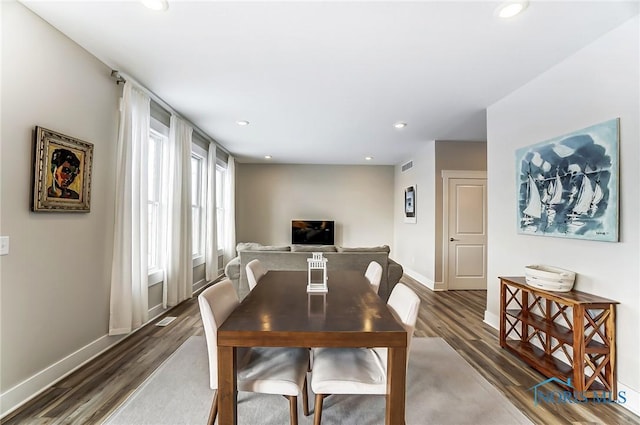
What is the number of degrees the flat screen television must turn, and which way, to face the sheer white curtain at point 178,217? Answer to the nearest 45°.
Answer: approximately 45° to its right

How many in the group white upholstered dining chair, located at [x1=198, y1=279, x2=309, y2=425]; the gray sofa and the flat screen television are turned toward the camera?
1

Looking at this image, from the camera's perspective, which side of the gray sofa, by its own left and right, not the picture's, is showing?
back

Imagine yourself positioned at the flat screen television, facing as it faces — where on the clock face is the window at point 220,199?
The window is roughly at 2 o'clock from the flat screen television.

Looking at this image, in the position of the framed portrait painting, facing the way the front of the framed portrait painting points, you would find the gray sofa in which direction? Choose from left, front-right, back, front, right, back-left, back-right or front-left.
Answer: front-left

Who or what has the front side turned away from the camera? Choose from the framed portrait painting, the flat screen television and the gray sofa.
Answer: the gray sofa

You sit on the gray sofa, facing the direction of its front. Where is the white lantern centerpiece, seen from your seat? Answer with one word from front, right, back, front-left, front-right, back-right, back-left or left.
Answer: back

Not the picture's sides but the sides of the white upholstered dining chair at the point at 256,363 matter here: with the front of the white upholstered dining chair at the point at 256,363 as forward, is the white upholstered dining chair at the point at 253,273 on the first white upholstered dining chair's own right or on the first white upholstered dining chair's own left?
on the first white upholstered dining chair's own left

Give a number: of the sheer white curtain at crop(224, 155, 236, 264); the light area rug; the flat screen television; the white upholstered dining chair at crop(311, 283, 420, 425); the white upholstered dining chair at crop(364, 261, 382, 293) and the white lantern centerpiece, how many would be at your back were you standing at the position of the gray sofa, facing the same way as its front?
4

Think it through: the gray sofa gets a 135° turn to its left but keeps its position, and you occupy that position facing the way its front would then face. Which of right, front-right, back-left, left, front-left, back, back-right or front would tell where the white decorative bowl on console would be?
left

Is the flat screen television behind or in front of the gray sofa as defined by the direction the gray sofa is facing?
in front

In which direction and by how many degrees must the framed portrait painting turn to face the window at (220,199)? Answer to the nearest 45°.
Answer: approximately 90° to its left

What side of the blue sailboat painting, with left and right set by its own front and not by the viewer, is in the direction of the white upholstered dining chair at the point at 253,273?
front

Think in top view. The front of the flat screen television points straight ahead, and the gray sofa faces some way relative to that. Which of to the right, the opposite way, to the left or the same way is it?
the opposite way

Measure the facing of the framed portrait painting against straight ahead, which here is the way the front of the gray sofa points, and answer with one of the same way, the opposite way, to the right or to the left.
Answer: to the right

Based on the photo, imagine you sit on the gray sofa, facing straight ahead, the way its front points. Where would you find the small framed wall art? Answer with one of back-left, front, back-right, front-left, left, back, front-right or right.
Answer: front-right

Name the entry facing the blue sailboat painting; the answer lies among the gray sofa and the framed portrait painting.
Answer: the framed portrait painting

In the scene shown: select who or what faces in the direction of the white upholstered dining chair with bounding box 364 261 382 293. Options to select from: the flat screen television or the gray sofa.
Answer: the flat screen television
